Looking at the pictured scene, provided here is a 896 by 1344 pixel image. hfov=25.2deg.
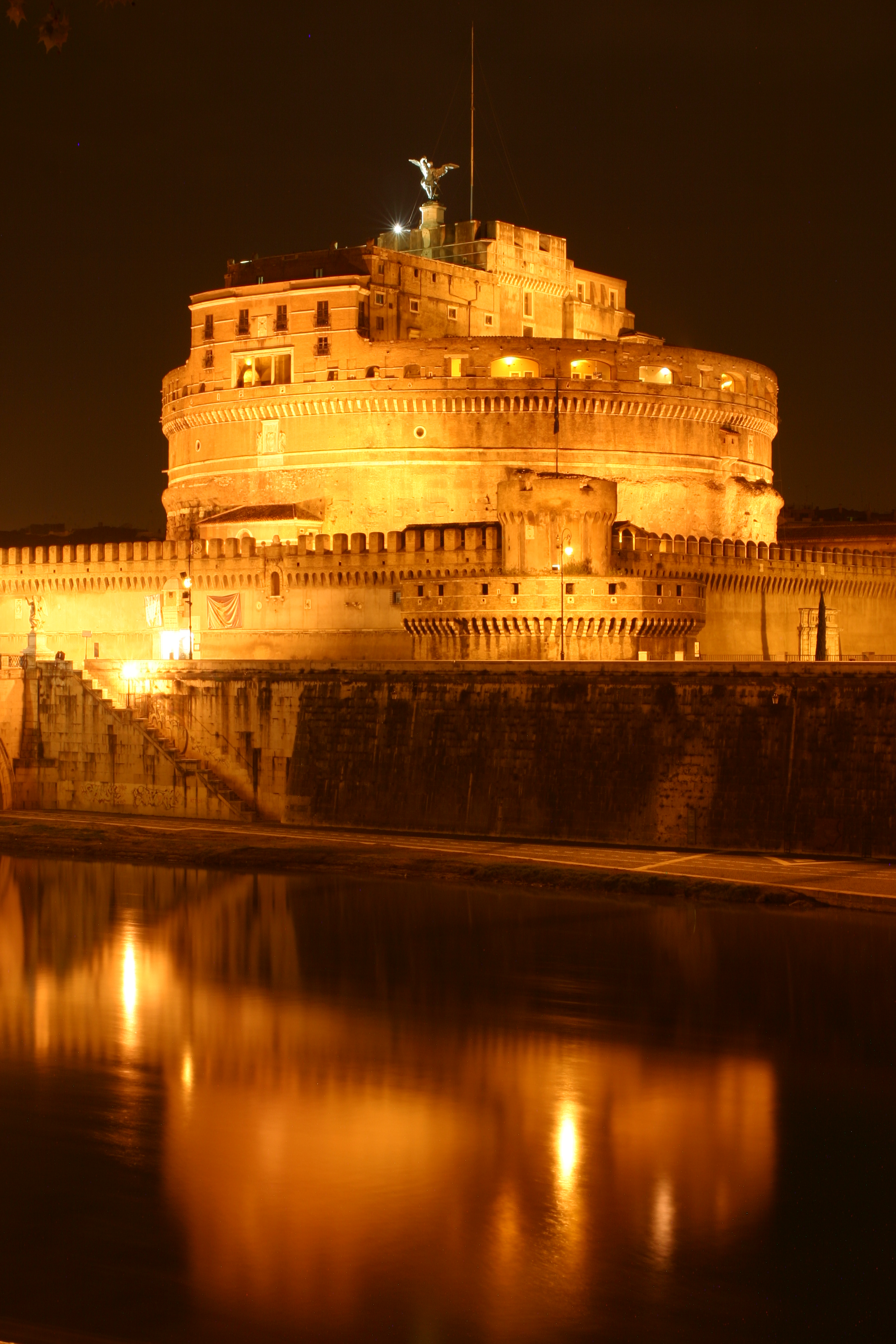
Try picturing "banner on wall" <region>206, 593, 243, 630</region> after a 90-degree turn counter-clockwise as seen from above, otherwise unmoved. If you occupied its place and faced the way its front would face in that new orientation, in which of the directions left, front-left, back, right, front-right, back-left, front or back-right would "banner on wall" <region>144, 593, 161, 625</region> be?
back-left

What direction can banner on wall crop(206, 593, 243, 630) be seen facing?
toward the camera

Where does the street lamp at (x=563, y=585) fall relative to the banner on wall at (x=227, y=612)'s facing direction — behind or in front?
in front

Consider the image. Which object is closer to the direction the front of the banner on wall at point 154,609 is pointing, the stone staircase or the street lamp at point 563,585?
the stone staircase

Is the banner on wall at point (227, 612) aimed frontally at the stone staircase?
yes

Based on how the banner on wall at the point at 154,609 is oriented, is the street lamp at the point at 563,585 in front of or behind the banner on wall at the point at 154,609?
in front

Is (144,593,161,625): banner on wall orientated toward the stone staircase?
yes

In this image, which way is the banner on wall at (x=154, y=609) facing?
toward the camera
